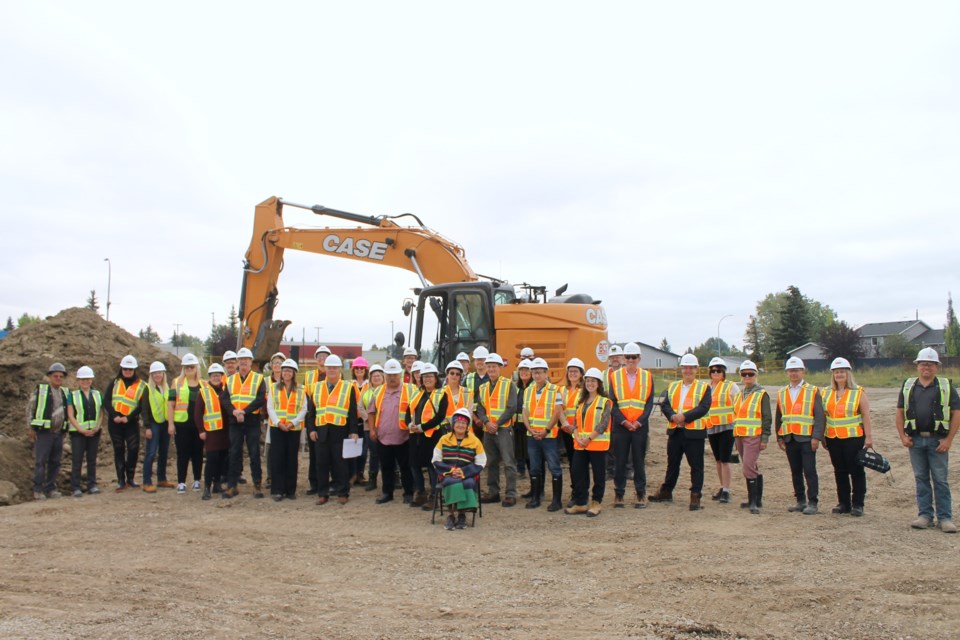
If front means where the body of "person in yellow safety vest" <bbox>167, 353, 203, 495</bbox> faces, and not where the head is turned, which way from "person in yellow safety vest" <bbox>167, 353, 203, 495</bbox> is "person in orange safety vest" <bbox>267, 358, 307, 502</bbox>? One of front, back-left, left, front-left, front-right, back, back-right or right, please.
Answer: front-left

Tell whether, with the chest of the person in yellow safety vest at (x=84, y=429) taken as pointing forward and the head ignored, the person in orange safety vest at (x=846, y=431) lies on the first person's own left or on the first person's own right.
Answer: on the first person's own left

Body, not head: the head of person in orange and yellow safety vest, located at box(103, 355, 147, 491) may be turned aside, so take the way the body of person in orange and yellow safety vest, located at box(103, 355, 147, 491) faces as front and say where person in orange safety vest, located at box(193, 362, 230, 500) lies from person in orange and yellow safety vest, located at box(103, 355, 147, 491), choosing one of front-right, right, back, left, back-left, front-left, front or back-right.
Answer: front-left

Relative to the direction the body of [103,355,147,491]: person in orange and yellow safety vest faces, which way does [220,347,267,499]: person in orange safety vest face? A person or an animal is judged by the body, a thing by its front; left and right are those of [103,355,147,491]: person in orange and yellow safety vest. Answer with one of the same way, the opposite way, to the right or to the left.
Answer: the same way

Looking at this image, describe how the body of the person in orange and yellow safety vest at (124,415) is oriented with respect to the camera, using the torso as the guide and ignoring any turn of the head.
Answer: toward the camera

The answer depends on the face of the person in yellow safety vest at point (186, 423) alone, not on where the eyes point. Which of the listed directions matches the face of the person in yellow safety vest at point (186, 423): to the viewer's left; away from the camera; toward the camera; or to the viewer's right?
toward the camera

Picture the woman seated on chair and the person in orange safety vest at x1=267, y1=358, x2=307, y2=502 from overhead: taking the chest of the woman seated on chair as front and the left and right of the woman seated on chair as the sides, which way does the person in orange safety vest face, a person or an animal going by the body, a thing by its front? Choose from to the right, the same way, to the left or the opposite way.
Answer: the same way

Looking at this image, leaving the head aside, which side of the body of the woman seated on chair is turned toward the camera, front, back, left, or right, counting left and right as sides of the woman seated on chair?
front

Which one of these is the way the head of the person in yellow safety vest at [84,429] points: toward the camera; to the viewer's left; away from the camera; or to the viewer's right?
toward the camera

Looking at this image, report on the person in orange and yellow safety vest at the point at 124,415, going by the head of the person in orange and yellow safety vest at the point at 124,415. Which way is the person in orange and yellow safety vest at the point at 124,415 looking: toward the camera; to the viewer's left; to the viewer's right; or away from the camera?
toward the camera

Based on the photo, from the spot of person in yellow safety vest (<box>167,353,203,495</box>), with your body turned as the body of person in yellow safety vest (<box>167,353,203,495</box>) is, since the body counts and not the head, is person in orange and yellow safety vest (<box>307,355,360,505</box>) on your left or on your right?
on your left

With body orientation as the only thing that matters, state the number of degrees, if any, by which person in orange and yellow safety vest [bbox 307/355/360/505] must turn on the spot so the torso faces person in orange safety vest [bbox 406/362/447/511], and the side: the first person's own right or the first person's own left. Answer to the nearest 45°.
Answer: approximately 45° to the first person's own left

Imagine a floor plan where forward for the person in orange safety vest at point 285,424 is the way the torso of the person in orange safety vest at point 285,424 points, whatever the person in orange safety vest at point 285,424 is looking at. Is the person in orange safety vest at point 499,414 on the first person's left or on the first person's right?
on the first person's left

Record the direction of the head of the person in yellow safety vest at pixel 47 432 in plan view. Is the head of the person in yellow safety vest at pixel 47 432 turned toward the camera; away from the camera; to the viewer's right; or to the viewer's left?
toward the camera

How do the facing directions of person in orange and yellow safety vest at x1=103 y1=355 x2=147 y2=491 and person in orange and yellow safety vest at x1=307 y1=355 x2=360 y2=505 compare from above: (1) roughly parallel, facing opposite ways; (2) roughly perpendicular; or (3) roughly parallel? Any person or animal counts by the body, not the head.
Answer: roughly parallel

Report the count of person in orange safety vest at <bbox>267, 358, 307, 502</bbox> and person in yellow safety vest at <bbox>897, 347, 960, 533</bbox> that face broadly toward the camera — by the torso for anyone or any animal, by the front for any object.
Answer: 2

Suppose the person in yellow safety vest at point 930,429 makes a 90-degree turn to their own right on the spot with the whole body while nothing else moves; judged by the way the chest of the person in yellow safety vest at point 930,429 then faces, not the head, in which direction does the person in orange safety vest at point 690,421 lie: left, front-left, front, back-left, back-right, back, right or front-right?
front

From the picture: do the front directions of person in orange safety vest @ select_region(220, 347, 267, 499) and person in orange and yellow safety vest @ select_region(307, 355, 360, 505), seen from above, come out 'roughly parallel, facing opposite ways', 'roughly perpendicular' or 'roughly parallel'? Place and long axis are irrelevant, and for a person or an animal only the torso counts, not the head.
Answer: roughly parallel

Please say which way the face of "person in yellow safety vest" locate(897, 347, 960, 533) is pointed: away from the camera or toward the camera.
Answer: toward the camera

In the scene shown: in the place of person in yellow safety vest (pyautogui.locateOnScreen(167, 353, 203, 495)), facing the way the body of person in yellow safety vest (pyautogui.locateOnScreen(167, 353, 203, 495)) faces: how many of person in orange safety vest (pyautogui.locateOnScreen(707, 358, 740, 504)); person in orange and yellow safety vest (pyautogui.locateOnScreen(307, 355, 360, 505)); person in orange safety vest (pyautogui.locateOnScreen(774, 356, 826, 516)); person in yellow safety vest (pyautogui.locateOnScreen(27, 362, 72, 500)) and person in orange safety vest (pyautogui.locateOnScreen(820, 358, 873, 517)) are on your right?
1
